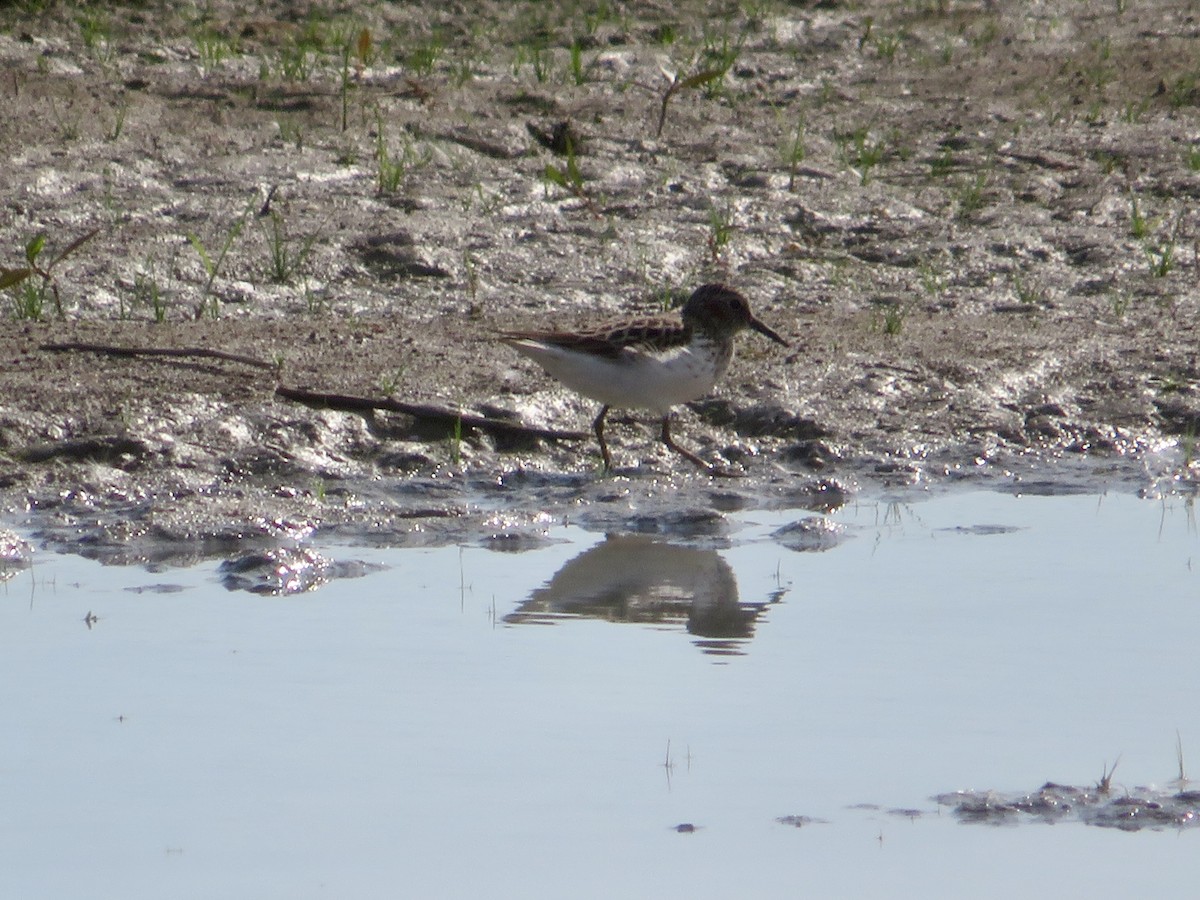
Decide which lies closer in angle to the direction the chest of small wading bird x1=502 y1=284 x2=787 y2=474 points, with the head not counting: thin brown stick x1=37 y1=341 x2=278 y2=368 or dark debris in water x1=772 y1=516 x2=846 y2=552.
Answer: the dark debris in water

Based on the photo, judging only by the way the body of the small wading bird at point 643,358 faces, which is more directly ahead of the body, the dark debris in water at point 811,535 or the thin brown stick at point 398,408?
the dark debris in water

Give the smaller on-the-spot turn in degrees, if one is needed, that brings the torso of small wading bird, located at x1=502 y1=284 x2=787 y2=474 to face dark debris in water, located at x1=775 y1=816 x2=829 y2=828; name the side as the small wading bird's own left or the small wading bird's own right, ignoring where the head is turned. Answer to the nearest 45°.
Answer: approximately 90° to the small wading bird's own right

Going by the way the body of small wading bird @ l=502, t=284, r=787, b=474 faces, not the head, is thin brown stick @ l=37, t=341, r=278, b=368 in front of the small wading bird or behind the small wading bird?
behind

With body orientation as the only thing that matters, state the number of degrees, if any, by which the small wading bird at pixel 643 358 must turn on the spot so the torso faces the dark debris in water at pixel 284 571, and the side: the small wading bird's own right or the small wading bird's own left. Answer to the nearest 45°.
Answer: approximately 135° to the small wading bird's own right

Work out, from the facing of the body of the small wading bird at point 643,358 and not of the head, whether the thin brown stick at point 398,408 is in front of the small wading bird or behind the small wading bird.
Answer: behind

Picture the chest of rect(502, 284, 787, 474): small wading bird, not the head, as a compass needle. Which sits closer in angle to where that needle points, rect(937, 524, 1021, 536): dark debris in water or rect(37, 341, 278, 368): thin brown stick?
the dark debris in water

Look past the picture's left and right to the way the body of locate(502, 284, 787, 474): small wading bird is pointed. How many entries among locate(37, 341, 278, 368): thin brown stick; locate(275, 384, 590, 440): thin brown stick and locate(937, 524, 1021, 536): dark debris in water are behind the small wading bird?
2

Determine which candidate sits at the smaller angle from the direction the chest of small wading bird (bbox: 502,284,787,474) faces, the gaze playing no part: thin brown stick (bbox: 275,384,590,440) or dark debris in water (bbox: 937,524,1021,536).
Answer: the dark debris in water

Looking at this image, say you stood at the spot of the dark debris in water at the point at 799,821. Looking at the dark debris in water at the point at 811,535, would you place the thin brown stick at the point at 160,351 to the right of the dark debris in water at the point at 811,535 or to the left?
left

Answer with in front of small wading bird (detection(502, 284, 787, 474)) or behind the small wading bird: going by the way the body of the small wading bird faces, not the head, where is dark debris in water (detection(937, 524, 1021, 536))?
in front

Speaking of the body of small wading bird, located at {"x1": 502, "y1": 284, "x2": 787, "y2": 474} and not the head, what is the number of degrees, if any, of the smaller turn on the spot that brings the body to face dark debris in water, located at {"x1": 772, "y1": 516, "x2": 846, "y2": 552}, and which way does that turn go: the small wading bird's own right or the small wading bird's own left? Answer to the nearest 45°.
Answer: approximately 45° to the small wading bird's own right

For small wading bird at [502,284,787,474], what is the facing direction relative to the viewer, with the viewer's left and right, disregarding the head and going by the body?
facing to the right of the viewer

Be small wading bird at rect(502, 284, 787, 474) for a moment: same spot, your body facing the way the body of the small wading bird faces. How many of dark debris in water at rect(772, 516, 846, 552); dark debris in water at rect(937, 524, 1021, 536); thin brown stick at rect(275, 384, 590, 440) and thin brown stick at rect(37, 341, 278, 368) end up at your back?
2
